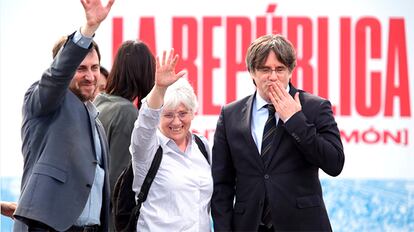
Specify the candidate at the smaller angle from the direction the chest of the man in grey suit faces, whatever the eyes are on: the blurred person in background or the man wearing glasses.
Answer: the man wearing glasses

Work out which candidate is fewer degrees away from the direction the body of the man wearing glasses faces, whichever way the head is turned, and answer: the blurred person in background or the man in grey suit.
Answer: the man in grey suit

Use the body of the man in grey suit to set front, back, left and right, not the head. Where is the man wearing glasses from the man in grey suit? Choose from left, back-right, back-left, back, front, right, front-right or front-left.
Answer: front-left

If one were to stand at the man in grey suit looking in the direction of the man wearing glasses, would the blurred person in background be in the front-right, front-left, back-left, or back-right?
front-left

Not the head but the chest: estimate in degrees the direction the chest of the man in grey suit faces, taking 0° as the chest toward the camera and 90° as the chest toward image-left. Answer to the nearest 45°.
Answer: approximately 315°

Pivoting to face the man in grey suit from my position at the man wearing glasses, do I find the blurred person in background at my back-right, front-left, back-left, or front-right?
front-right

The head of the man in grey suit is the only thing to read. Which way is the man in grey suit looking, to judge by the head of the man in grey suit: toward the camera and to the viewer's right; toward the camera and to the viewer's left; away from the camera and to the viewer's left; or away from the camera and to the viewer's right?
toward the camera and to the viewer's right

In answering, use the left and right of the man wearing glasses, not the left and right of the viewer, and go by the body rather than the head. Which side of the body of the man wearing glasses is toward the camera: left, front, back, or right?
front

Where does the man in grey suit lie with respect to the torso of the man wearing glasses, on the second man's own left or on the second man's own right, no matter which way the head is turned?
on the second man's own right

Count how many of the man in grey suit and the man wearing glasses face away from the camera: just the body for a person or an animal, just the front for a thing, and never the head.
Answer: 0

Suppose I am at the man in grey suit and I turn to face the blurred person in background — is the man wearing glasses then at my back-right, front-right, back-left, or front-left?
front-right

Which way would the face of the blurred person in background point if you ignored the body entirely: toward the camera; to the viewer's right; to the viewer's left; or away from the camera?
away from the camera
